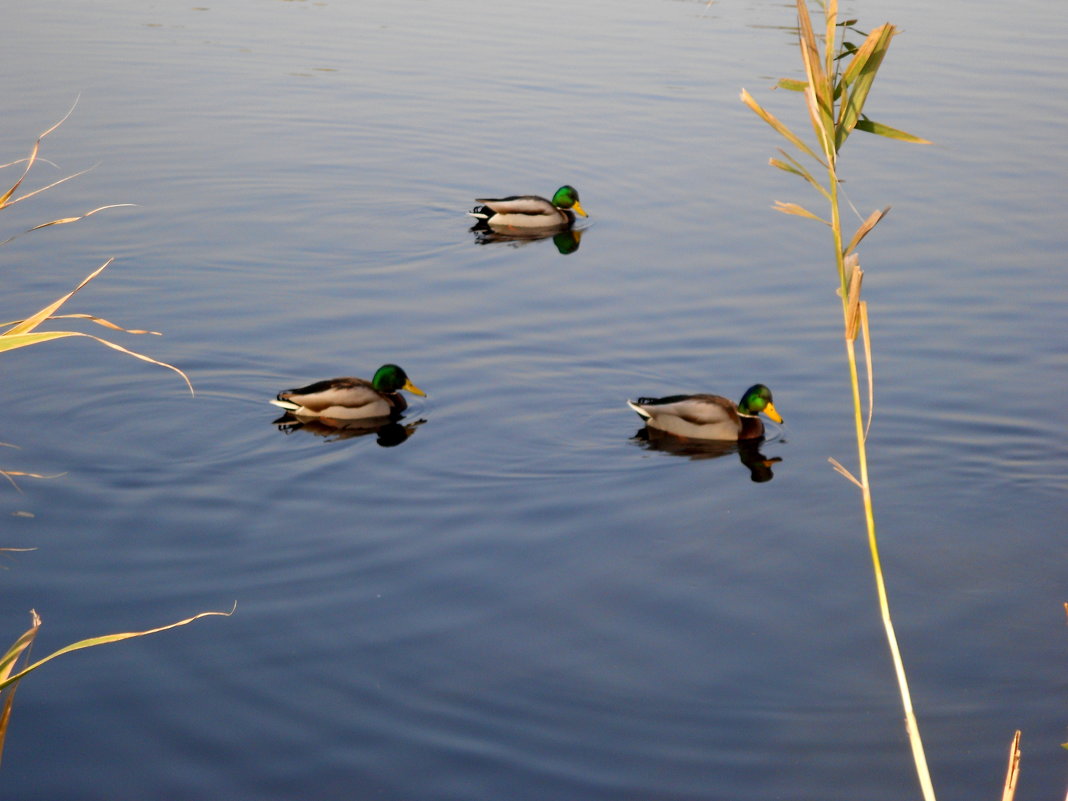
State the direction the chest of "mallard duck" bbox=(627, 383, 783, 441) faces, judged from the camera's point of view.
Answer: to the viewer's right

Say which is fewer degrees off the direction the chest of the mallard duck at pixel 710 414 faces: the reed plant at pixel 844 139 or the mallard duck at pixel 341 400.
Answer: the reed plant

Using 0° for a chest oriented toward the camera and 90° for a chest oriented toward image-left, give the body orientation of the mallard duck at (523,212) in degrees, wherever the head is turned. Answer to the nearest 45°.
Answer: approximately 270°

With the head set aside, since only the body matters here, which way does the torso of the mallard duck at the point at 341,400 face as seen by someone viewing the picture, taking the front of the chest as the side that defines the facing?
to the viewer's right

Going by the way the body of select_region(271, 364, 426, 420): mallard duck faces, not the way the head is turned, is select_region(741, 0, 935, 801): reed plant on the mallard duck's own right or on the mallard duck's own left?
on the mallard duck's own right

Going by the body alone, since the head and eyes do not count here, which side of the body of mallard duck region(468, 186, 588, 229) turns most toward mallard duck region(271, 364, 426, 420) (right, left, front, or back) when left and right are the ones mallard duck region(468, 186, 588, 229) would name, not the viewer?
right

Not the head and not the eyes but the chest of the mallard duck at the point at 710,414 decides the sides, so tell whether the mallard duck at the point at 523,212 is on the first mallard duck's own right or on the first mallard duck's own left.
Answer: on the first mallard duck's own left

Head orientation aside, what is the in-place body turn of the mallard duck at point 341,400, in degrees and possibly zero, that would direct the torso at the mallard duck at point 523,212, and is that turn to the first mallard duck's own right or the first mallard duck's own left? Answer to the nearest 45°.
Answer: approximately 90° to the first mallard duck's own left
